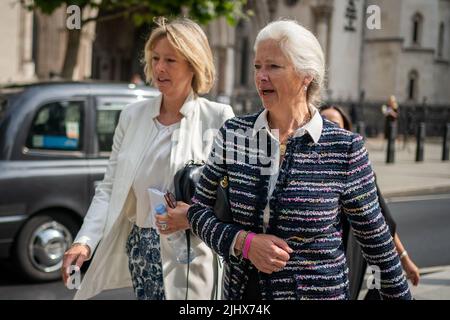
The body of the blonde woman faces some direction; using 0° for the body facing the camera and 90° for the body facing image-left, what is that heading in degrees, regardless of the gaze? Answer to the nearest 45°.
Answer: approximately 45°

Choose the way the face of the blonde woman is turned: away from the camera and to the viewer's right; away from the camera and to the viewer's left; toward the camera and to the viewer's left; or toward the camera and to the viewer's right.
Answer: toward the camera and to the viewer's left

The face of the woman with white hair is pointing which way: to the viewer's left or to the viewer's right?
to the viewer's left

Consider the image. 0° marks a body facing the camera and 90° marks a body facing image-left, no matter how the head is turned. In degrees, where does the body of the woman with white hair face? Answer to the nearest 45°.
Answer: approximately 45°

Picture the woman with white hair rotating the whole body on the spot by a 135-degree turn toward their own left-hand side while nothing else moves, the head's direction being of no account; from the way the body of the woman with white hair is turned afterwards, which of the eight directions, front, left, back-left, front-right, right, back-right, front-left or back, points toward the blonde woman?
back-left
